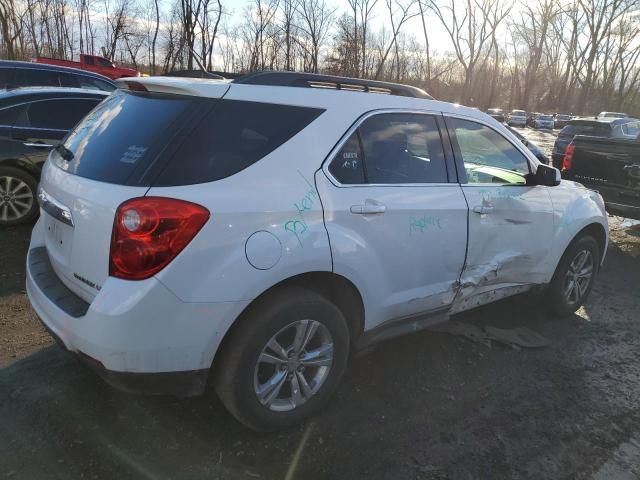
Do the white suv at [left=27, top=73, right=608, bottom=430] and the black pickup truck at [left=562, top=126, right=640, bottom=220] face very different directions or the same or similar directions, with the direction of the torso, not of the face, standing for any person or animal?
same or similar directions

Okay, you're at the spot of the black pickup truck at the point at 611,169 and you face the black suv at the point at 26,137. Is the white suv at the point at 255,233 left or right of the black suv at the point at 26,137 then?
left

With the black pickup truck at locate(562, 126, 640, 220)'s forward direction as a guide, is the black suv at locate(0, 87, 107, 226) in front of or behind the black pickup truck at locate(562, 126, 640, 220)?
behind

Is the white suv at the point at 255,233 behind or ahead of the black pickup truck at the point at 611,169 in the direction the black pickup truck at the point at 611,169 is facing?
behind

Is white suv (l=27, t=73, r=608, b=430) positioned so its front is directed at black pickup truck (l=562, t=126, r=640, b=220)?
yes

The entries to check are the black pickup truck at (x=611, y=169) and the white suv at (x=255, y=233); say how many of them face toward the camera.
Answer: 0

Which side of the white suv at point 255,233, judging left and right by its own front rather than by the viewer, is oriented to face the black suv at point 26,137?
left

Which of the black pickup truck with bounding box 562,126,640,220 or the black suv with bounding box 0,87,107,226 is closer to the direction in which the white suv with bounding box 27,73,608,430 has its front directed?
the black pickup truck

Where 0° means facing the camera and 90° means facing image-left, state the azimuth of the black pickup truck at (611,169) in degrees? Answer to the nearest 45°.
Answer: approximately 225°

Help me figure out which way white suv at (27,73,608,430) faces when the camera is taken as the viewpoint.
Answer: facing away from the viewer and to the right of the viewer

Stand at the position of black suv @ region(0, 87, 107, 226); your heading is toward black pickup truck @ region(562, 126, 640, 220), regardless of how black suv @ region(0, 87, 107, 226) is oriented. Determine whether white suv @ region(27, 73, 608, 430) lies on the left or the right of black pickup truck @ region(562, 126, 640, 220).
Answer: right
